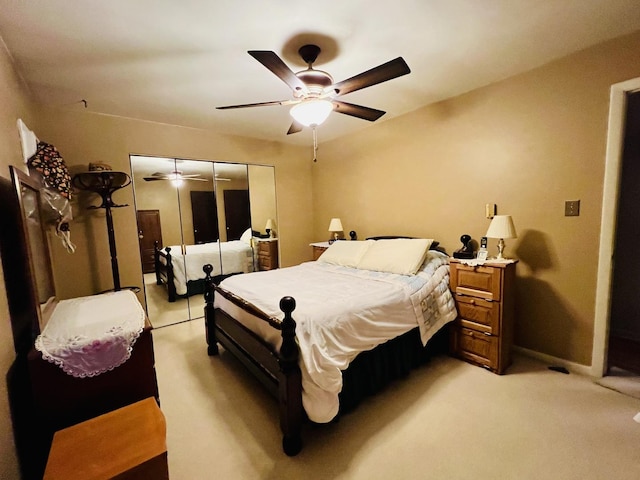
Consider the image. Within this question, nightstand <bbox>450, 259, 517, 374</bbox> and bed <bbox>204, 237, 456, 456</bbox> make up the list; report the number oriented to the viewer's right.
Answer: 0

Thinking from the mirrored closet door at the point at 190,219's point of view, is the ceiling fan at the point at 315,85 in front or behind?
in front

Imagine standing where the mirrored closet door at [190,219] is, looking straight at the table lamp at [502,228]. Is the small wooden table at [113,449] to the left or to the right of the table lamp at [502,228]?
right

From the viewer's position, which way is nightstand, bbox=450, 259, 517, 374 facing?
facing the viewer and to the left of the viewer

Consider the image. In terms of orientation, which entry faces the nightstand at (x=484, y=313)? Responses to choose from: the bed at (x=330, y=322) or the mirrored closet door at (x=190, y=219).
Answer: the mirrored closet door

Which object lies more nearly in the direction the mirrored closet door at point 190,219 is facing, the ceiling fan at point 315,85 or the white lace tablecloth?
the ceiling fan

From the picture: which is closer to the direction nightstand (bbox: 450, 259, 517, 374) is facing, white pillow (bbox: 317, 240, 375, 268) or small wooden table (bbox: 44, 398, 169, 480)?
the small wooden table
